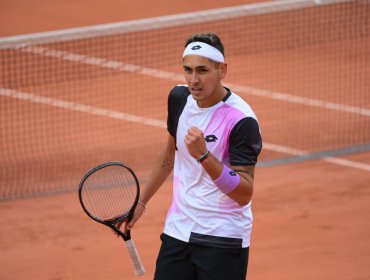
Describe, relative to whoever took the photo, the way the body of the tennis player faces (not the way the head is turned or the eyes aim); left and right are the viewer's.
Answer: facing the viewer and to the left of the viewer

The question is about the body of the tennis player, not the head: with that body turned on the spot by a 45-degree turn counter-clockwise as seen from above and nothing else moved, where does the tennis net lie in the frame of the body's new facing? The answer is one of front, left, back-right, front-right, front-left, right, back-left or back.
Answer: back

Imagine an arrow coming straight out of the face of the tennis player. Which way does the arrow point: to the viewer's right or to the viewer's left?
to the viewer's left
